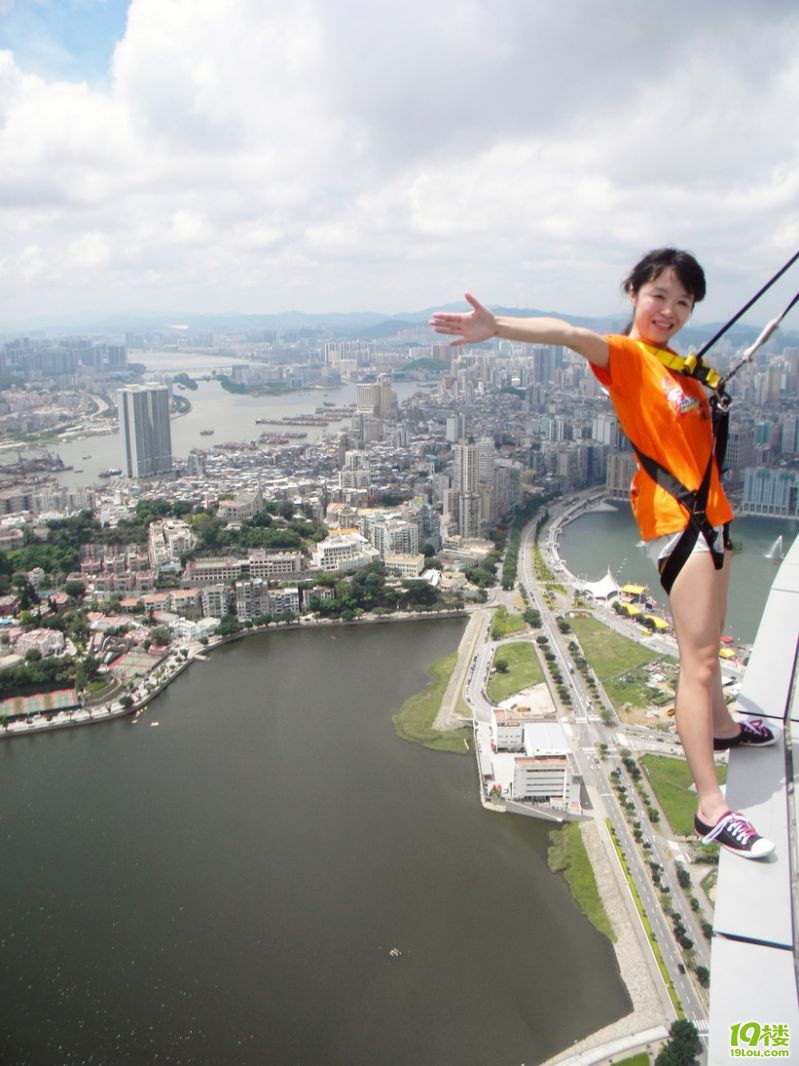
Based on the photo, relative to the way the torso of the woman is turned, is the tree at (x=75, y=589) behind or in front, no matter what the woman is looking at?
behind

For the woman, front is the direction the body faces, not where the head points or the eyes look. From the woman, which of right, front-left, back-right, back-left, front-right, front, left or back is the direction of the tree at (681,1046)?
back-left

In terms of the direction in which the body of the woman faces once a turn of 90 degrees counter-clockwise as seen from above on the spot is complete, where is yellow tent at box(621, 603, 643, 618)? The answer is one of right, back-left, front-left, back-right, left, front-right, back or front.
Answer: front-left

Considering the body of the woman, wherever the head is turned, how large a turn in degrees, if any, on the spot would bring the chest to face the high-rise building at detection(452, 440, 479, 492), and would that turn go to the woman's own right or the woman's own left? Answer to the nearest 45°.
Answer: approximately 135° to the woman's own left

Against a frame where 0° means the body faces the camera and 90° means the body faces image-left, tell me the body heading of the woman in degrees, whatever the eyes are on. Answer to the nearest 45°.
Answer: approximately 315°

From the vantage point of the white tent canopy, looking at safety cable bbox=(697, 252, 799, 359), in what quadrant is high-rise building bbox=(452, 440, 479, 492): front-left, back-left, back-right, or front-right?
back-right

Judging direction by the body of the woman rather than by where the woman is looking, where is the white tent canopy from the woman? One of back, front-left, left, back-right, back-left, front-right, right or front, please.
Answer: back-left

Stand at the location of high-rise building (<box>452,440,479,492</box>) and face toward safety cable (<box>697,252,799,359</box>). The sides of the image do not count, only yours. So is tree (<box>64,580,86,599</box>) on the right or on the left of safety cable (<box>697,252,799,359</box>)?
right

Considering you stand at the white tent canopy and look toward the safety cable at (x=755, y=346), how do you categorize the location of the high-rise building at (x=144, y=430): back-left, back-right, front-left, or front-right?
back-right

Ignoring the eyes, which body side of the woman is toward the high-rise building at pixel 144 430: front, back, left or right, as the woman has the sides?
back
